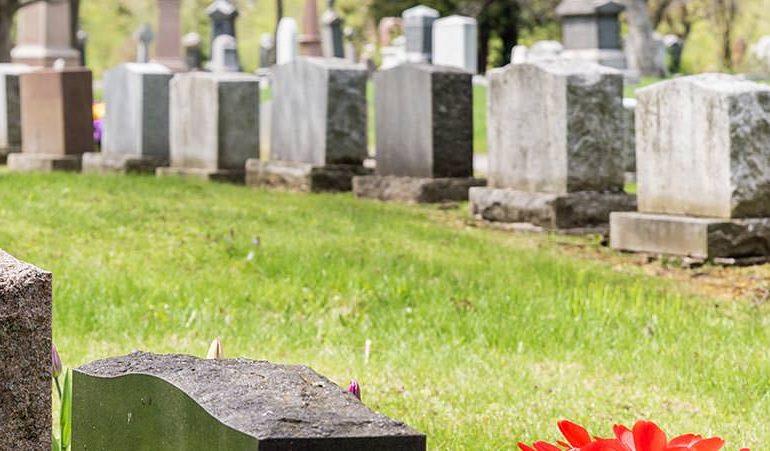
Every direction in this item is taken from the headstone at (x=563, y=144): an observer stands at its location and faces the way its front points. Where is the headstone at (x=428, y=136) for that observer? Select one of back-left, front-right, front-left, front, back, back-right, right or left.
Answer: right

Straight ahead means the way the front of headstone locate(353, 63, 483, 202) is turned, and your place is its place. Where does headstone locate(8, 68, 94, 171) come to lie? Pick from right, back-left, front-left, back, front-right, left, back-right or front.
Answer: right

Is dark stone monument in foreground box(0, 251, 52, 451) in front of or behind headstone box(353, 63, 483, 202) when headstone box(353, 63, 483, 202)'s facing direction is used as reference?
in front

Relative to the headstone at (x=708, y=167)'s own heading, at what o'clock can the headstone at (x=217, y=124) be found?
the headstone at (x=217, y=124) is roughly at 3 o'clock from the headstone at (x=708, y=167).

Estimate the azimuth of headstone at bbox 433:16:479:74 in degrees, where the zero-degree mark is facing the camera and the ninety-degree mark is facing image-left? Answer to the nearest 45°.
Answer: approximately 45°

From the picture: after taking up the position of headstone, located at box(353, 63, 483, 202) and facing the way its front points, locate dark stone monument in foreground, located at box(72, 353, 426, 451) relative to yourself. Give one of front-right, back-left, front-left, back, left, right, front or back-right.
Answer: front-left

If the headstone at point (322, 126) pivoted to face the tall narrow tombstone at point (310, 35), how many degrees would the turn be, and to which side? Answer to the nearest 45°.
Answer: approximately 135° to its right

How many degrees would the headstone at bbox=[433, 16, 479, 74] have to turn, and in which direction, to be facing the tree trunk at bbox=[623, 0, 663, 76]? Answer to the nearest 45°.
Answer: approximately 180°

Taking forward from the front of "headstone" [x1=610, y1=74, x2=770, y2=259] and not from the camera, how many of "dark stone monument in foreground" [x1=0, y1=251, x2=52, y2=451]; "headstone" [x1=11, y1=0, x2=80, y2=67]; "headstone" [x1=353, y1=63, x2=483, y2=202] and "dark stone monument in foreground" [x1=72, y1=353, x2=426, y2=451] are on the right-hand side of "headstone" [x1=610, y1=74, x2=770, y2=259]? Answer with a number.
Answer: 2

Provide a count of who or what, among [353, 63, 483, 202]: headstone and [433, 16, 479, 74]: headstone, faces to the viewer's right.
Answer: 0

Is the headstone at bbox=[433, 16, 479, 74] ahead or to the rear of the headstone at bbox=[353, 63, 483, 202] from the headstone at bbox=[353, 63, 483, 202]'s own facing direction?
to the rear

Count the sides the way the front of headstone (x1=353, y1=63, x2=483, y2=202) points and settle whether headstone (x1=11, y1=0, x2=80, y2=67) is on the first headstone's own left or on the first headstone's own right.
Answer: on the first headstone's own right

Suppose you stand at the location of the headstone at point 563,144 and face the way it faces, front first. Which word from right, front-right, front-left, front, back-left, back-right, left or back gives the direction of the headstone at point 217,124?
right

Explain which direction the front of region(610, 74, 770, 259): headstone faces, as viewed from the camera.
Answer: facing the viewer and to the left of the viewer
